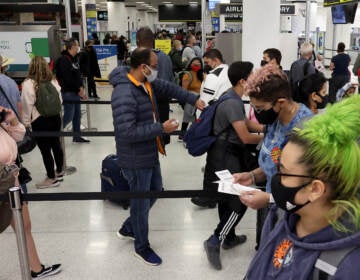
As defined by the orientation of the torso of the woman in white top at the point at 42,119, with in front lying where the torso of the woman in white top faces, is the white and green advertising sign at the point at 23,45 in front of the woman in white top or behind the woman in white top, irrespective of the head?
in front

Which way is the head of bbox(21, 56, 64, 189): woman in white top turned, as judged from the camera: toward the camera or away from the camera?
away from the camera

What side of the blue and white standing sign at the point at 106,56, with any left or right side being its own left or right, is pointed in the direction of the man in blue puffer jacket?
front

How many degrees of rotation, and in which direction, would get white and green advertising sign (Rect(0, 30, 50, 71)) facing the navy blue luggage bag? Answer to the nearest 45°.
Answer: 0° — it already faces it

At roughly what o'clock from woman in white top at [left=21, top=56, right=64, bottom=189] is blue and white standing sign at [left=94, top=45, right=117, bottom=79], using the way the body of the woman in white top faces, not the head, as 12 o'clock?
The blue and white standing sign is roughly at 2 o'clock from the woman in white top.

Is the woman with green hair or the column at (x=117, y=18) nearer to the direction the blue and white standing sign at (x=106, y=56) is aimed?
the woman with green hair

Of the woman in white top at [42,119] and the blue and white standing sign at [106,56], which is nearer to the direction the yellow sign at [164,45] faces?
the woman in white top

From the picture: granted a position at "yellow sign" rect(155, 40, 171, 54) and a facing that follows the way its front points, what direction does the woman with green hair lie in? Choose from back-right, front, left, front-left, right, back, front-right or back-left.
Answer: front

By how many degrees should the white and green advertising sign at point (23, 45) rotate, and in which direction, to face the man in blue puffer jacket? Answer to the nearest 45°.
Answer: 0° — it already faces them

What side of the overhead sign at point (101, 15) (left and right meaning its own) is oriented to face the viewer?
front

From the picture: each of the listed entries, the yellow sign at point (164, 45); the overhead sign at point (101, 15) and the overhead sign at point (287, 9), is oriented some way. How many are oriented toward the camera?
3
